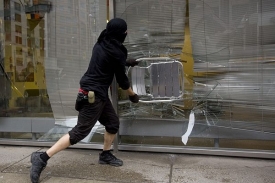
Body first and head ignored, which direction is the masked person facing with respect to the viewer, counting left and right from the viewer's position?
facing away from the viewer and to the right of the viewer

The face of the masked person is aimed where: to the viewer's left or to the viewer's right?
to the viewer's right
